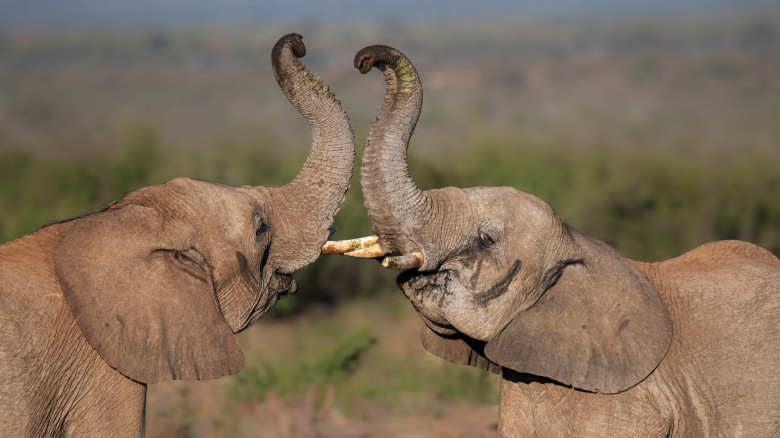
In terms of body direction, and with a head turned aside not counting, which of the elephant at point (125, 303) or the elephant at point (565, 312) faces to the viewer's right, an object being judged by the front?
the elephant at point (125, 303)

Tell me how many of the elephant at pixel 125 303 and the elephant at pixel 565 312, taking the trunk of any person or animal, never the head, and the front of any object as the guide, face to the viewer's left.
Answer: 1

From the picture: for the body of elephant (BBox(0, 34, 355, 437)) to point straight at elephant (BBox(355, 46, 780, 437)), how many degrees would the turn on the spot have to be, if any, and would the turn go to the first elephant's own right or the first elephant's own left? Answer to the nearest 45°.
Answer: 0° — it already faces it

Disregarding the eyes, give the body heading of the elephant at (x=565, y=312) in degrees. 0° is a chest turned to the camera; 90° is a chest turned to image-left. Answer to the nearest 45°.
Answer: approximately 90°

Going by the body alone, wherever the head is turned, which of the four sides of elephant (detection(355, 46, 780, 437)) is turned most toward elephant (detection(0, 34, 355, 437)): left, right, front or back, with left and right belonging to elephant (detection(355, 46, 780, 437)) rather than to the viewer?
front

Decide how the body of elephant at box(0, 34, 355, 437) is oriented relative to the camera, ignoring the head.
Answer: to the viewer's right
